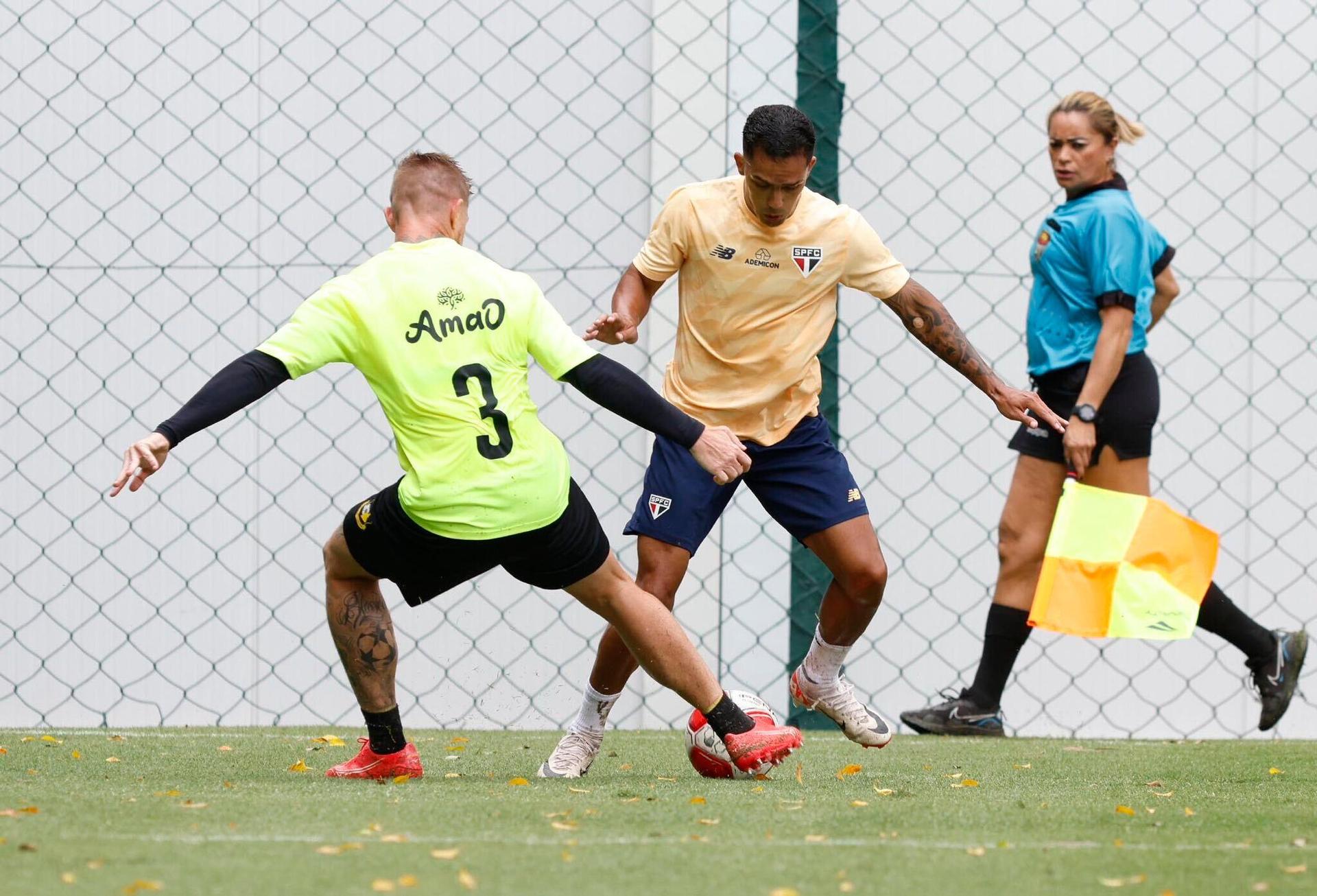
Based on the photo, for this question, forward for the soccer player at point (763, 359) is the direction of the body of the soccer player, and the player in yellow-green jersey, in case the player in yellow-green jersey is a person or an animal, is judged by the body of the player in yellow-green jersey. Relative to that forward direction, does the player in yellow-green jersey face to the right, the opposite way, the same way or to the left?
the opposite way

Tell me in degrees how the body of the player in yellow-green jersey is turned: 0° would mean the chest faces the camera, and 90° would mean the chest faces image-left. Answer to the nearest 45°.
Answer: approximately 180°

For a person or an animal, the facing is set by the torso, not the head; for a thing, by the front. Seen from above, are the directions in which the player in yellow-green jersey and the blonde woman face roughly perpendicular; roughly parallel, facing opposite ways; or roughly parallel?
roughly perpendicular

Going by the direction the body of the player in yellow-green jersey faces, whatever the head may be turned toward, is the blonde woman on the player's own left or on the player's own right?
on the player's own right

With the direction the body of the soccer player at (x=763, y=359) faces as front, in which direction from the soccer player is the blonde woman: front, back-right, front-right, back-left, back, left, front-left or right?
back-left

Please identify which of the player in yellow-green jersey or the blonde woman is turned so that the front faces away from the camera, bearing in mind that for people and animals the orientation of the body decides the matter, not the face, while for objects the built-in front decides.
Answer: the player in yellow-green jersey

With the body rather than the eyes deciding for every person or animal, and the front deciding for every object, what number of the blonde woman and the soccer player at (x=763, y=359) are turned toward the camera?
1

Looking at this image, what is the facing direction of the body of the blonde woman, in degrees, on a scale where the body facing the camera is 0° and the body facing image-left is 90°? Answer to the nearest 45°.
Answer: approximately 90°
